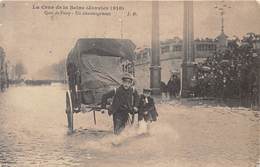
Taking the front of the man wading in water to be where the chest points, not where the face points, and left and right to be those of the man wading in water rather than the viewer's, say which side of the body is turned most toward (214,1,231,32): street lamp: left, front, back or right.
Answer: back

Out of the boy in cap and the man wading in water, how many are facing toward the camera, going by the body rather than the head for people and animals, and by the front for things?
2

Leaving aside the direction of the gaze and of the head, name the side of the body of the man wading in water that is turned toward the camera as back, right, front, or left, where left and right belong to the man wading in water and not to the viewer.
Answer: front

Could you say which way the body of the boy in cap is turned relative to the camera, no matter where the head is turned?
toward the camera
